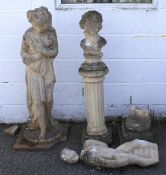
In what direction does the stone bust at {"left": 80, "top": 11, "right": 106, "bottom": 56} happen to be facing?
toward the camera

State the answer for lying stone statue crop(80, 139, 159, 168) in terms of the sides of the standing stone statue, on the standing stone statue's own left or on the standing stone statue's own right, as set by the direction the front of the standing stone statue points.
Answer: on the standing stone statue's own left

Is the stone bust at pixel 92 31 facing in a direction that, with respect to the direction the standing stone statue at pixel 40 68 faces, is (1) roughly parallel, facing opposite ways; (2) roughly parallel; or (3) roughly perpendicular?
roughly parallel

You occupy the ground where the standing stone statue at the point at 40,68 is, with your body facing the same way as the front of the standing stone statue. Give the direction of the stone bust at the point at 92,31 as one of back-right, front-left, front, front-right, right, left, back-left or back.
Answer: left

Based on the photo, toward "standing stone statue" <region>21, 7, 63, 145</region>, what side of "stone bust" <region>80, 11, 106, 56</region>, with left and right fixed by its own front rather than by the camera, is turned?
right

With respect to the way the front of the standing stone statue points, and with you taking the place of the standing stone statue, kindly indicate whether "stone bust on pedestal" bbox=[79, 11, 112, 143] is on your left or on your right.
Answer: on your left

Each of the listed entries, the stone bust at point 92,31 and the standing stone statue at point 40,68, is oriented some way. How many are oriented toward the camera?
2

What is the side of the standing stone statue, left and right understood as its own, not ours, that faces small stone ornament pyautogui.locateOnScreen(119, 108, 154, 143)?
left
